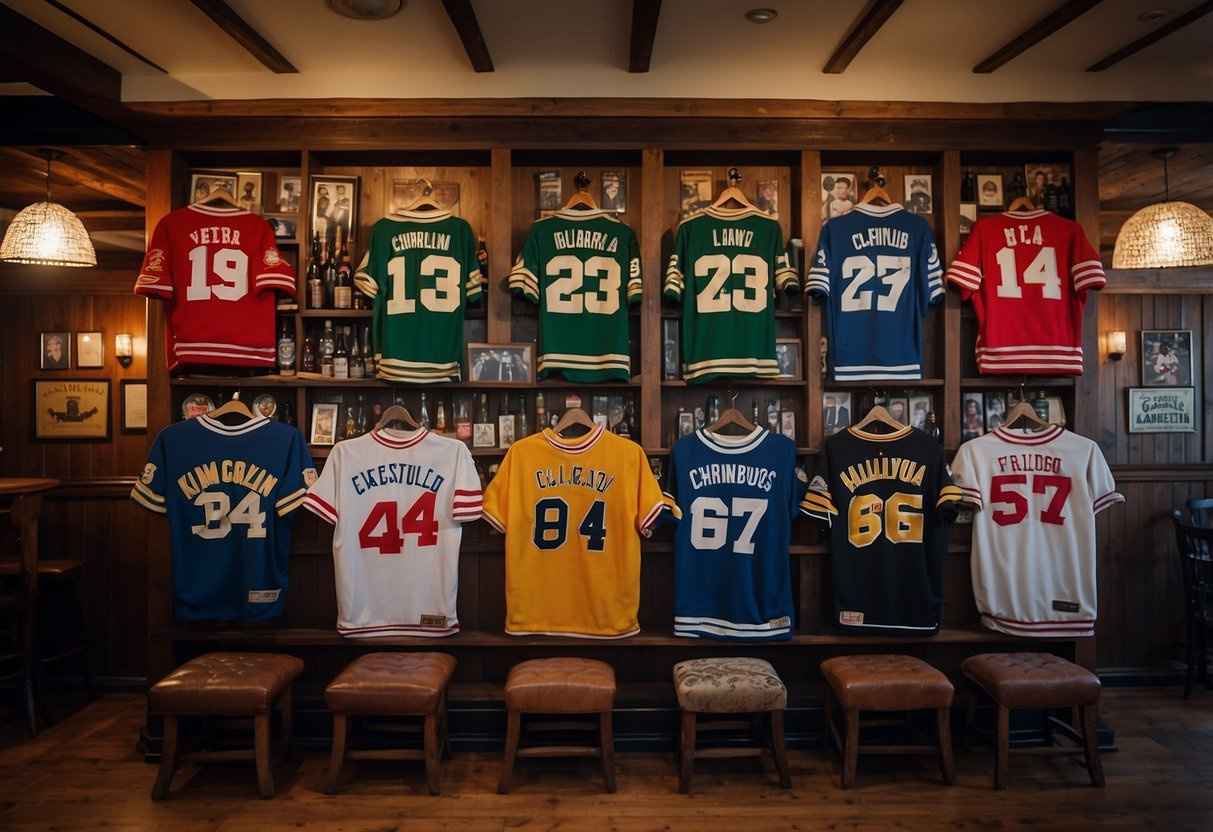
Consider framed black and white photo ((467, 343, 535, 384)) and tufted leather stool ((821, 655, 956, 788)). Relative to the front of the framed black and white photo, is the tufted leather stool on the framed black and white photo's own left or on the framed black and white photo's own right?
on the framed black and white photo's own left

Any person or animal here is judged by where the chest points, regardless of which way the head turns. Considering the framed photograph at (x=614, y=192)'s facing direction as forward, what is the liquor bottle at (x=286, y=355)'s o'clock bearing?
The liquor bottle is roughly at 3 o'clock from the framed photograph.

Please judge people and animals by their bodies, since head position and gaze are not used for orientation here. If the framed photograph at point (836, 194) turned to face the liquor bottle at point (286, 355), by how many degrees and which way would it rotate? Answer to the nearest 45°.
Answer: approximately 90° to its right

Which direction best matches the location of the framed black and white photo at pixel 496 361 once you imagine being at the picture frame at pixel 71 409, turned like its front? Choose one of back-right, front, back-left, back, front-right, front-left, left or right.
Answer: front-left

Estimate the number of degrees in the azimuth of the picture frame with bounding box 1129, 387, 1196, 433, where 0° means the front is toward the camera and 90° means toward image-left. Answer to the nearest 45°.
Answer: approximately 0°

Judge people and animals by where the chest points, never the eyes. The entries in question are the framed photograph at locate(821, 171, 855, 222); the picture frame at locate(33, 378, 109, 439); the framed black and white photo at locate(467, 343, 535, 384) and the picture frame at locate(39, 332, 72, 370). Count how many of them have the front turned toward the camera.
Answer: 4

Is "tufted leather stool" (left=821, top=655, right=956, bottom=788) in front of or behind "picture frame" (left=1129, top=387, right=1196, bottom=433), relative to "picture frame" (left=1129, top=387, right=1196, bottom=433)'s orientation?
in front

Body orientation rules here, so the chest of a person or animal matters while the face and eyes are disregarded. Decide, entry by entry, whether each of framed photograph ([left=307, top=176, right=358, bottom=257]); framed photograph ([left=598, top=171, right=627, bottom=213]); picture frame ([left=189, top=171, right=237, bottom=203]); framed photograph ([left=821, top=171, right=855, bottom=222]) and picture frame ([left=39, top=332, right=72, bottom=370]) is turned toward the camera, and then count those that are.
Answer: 5

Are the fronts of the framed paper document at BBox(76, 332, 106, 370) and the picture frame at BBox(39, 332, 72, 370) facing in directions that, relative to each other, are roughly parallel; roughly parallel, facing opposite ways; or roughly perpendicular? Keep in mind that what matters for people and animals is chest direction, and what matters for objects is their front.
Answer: roughly parallel

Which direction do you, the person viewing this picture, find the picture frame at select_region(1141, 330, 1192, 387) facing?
facing the viewer

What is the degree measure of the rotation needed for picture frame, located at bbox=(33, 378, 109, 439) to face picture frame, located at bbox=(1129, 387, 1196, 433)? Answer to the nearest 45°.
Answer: approximately 45° to its left

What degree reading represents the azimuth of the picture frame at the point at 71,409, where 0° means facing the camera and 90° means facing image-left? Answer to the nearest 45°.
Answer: approximately 0°

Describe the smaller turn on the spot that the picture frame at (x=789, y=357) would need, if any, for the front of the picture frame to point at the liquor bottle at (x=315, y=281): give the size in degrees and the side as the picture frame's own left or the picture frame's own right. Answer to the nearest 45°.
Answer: approximately 90° to the picture frame's own right

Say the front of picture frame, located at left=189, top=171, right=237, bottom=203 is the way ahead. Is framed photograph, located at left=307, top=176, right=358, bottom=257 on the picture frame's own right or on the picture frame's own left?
on the picture frame's own left

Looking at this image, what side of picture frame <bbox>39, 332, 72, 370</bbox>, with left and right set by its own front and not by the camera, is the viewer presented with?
front

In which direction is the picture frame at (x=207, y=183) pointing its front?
toward the camera

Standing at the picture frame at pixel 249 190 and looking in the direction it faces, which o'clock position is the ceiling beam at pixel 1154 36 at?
The ceiling beam is roughly at 10 o'clock from the picture frame.

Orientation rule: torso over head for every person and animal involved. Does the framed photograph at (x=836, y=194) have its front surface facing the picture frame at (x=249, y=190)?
no

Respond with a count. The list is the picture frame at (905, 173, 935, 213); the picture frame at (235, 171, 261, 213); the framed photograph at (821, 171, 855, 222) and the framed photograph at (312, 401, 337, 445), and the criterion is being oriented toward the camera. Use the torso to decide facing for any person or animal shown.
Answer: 4

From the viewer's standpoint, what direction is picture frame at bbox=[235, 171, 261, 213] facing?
toward the camera
